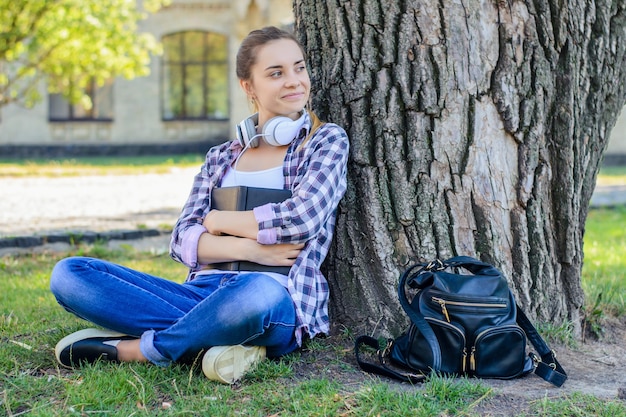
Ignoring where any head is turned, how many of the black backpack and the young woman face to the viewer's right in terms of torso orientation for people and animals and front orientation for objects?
0

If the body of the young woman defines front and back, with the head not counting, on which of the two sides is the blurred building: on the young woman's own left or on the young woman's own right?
on the young woman's own right

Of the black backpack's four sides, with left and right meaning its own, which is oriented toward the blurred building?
back

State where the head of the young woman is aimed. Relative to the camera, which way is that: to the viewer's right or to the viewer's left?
to the viewer's right

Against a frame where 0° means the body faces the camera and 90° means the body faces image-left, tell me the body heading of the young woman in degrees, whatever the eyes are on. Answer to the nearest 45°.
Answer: approximately 45°

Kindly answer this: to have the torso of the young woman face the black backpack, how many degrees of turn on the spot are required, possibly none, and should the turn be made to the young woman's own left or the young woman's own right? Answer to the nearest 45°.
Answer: approximately 90° to the young woman's own left

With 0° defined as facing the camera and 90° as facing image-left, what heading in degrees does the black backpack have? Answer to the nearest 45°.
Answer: approximately 0°

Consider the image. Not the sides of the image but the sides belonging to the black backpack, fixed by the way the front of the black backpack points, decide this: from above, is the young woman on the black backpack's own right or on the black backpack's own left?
on the black backpack's own right

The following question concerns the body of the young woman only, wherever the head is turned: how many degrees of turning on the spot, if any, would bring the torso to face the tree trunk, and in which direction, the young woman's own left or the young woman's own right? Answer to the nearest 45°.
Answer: approximately 135° to the young woman's own left
